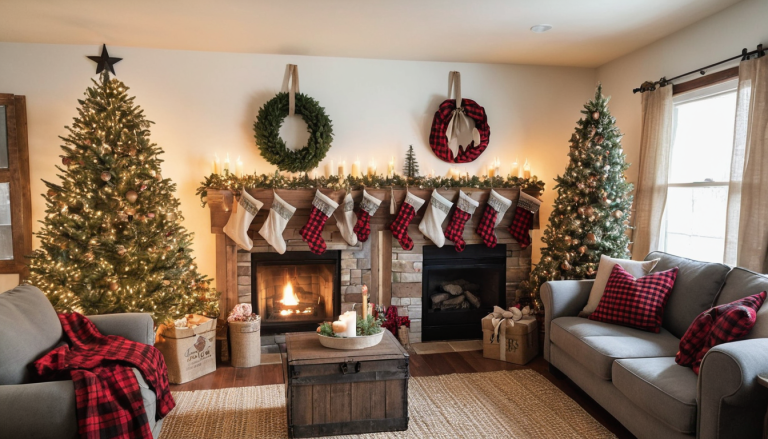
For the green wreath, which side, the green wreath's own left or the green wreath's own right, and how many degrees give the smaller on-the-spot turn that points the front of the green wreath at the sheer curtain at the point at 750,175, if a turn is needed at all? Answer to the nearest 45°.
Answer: approximately 45° to the green wreath's own left

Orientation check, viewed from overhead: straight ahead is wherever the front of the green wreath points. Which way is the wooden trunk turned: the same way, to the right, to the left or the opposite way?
the same way

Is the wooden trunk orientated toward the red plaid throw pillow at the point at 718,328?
no

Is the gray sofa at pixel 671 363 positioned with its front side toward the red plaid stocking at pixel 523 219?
no

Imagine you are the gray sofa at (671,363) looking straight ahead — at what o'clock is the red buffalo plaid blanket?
The red buffalo plaid blanket is roughly at 12 o'clock from the gray sofa.

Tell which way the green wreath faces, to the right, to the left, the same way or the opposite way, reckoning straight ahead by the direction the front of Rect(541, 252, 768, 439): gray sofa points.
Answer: to the left

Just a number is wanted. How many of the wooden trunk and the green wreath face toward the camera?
2

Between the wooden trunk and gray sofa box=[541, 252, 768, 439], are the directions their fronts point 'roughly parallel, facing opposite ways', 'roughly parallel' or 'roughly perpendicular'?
roughly perpendicular

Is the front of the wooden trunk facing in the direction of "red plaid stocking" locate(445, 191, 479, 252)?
no

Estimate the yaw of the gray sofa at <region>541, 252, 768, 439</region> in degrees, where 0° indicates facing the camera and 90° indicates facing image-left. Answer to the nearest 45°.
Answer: approximately 45°

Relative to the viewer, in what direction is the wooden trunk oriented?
toward the camera

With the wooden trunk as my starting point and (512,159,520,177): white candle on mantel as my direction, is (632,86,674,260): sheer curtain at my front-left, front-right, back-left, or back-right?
front-right

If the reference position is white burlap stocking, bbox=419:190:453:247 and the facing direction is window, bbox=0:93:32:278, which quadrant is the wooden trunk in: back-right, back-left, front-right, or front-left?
front-left

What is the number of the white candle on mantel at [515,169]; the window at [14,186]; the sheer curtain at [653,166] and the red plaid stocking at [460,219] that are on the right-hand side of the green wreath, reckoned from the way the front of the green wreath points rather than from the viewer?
1
